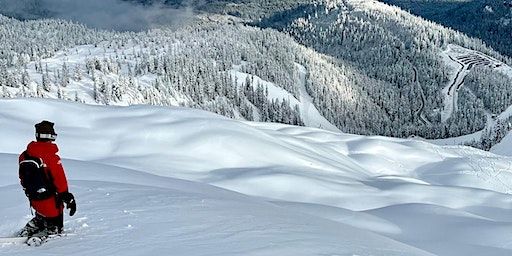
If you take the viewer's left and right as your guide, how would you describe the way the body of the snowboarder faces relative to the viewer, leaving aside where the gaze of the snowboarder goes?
facing away from the viewer and to the right of the viewer
